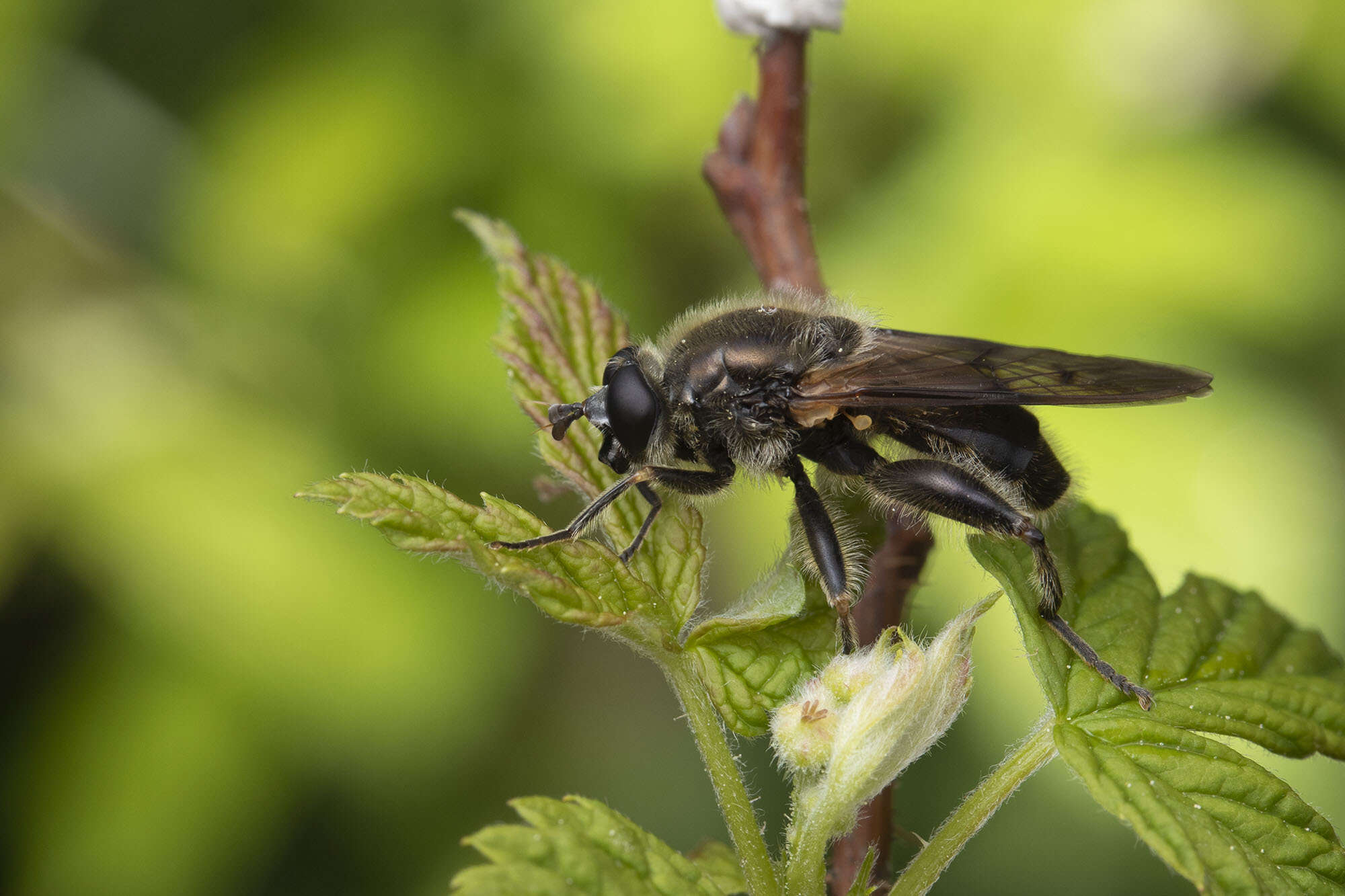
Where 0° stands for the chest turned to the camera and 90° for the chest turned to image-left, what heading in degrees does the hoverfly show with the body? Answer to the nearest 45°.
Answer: approximately 90°

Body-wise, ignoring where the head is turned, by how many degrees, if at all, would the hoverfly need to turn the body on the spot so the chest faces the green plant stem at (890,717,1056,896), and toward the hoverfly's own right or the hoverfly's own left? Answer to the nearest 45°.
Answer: approximately 180°

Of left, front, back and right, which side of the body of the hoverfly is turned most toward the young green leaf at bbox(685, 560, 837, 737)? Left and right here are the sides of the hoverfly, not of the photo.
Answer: front

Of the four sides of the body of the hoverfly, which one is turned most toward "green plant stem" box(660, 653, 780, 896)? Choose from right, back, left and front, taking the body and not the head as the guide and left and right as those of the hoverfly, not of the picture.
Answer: front

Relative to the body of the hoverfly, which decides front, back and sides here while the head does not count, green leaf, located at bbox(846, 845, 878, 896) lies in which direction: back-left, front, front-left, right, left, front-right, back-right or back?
left
